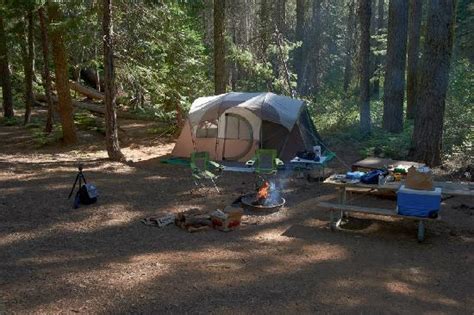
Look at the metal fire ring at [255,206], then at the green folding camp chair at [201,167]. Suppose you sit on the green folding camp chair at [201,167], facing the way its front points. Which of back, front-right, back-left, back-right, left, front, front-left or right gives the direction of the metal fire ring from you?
front

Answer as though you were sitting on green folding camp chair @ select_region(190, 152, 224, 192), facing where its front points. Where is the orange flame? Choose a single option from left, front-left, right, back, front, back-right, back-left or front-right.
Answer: front

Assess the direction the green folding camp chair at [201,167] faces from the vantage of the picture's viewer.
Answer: facing the viewer and to the right of the viewer

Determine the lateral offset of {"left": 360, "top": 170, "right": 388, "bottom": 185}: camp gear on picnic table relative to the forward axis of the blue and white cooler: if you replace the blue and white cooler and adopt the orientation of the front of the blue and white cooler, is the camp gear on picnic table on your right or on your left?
on your right

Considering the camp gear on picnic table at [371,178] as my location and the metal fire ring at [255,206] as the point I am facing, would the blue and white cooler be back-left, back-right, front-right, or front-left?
back-left

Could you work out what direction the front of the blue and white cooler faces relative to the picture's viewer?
facing the viewer

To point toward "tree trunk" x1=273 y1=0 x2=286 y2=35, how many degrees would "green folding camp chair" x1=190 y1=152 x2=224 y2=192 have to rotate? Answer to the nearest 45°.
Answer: approximately 135° to its left

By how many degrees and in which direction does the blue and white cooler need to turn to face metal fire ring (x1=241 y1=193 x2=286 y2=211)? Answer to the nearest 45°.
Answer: approximately 90° to its right

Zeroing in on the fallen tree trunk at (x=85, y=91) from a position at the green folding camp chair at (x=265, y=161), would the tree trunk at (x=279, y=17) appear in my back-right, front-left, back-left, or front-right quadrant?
front-right

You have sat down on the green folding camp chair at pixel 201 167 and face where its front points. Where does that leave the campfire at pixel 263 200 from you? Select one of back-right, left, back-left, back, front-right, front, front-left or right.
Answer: front

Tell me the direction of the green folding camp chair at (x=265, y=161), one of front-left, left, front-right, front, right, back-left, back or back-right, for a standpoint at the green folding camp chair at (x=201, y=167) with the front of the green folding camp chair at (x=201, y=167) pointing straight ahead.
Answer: front-left

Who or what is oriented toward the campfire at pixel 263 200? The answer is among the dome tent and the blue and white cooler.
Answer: the dome tent

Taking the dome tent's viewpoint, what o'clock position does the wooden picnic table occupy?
The wooden picnic table is roughly at 11 o'clock from the dome tent.

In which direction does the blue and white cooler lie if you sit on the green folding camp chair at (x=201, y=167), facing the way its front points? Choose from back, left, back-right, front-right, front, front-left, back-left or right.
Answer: front

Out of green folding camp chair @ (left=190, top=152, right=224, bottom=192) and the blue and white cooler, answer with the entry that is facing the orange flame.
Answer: the green folding camp chair

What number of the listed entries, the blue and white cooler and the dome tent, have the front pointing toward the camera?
2

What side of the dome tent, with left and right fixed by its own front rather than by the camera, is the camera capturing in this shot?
front
